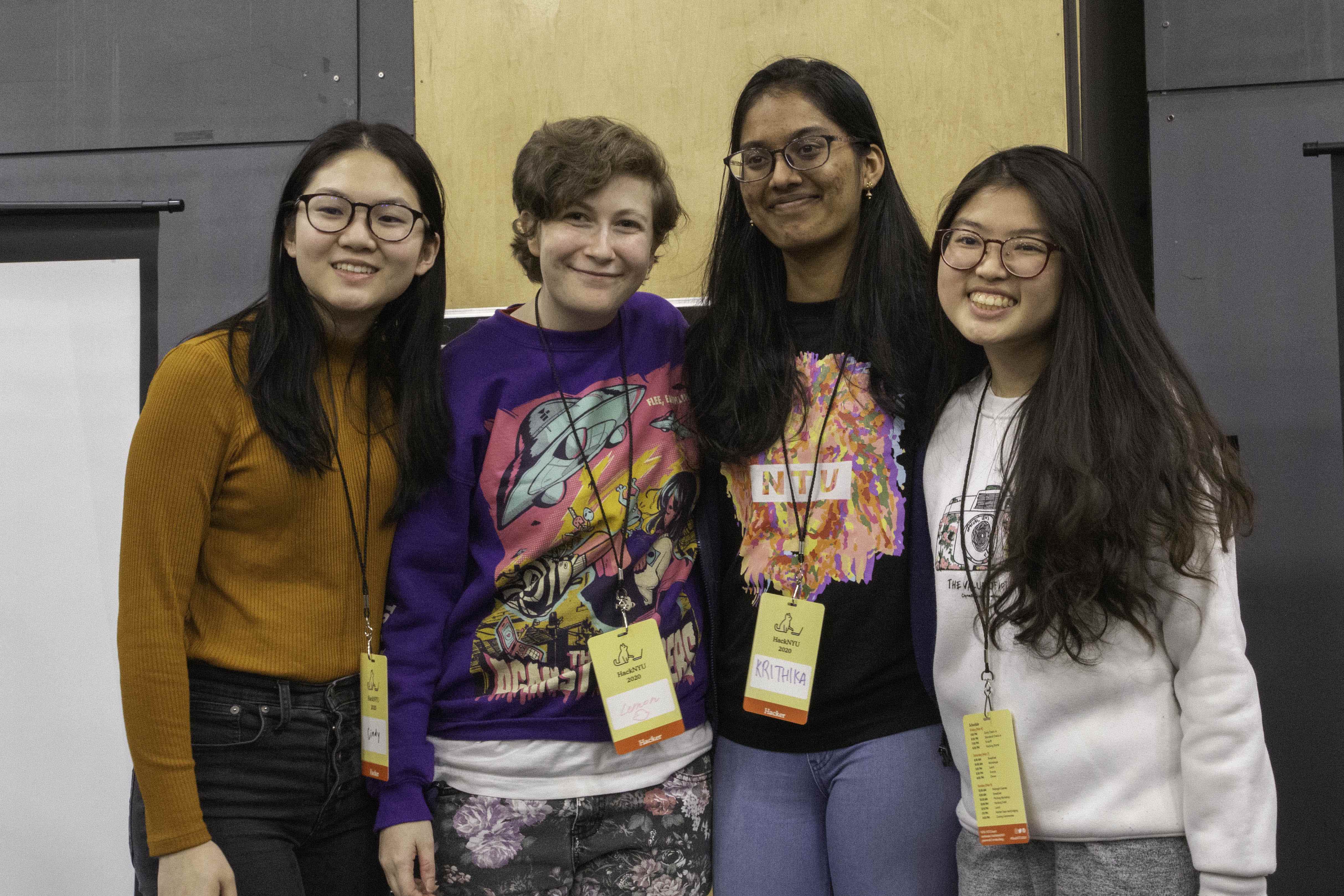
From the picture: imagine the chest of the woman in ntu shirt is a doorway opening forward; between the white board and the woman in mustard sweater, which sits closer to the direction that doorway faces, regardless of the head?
the woman in mustard sweater

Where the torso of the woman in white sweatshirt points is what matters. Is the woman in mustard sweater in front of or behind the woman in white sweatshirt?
in front

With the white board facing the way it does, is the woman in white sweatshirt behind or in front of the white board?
in front

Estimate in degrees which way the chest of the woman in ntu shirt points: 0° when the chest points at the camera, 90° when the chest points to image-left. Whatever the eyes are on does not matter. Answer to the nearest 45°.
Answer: approximately 0°

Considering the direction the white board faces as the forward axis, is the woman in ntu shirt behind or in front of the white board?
in front

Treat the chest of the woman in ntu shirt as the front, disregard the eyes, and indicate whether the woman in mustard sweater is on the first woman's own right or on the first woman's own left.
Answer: on the first woman's own right

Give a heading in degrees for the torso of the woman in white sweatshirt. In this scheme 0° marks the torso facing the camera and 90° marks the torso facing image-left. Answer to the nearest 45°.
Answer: approximately 45°
